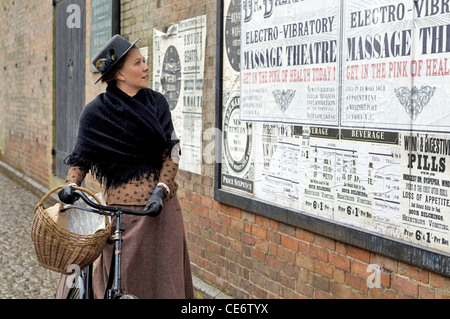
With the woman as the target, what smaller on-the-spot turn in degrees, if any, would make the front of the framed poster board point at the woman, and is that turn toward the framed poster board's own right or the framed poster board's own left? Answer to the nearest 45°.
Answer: approximately 45° to the framed poster board's own right

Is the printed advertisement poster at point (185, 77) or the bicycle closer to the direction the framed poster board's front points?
the bicycle

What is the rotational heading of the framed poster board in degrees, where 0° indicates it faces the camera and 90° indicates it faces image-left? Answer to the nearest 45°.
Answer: approximately 45°

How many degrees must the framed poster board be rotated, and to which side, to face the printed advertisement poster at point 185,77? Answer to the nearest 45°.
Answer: approximately 90° to its right

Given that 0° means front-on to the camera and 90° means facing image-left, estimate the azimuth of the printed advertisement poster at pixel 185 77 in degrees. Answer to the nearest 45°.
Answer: approximately 45°

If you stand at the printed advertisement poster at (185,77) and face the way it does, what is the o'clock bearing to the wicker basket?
The wicker basket is roughly at 11 o'clock from the printed advertisement poster.

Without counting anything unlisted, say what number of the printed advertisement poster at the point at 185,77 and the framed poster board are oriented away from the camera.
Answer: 0

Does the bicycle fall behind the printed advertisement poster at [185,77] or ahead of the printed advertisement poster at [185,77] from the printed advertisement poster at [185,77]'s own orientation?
ahead

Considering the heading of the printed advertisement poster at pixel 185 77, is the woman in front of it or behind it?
in front

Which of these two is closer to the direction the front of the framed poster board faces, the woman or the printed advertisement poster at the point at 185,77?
the woman

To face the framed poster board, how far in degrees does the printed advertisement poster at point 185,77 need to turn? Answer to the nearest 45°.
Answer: approximately 45° to its left

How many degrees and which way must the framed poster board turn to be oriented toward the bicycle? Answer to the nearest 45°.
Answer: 0° — it already faces it

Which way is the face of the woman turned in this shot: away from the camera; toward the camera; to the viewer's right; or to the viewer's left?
to the viewer's right
